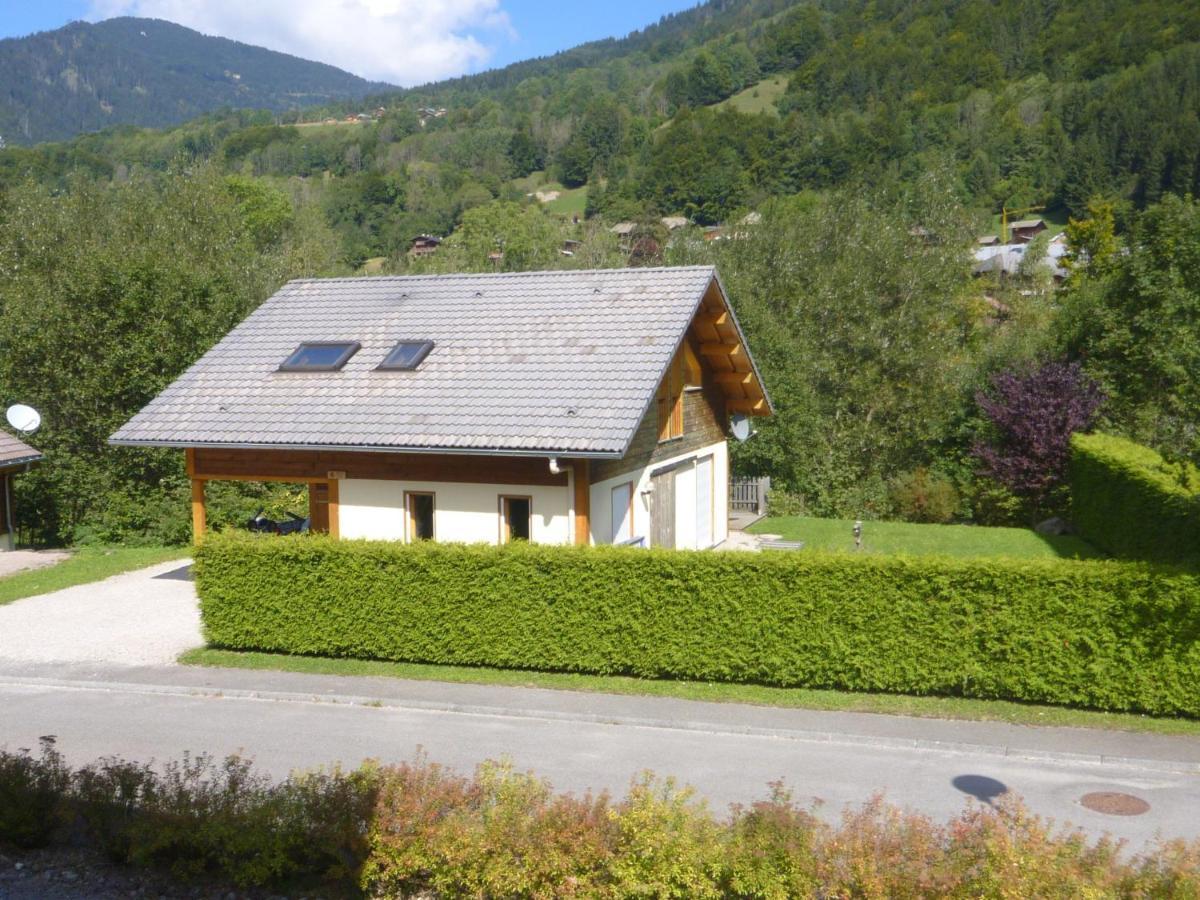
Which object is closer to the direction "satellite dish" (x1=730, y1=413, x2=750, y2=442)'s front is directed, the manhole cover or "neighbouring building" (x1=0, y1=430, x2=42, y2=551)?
the manhole cover

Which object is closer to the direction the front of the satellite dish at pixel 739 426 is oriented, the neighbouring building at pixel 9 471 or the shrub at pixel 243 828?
the shrub

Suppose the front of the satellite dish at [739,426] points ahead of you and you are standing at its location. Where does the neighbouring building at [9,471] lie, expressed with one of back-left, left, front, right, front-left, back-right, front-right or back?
back-right

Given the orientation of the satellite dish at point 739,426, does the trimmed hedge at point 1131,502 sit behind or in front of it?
in front

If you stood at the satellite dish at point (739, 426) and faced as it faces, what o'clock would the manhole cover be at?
The manhole cover is roughly at 1 o'clock from the satellite dish.
